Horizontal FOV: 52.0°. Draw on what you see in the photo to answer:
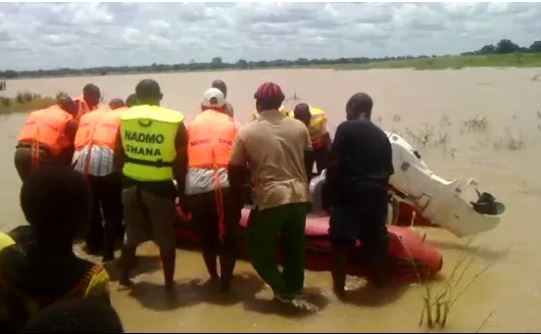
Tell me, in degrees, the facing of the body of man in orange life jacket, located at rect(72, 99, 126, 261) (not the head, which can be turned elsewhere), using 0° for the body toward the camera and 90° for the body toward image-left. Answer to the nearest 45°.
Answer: approximately 225°

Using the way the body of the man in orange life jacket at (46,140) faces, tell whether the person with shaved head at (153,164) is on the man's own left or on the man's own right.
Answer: on the man's own right

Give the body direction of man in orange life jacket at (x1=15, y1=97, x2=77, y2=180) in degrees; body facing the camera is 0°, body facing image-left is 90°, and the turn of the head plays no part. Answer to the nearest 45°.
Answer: approximately 225°

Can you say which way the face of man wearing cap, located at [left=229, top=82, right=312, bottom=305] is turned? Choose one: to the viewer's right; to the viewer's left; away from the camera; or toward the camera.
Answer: away from the camera

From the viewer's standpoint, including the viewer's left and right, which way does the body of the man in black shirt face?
facing away from the viewer

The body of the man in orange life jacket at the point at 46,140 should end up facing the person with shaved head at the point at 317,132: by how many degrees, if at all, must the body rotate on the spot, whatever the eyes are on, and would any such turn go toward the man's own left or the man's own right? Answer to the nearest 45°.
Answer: approximately 45° to the man's own right

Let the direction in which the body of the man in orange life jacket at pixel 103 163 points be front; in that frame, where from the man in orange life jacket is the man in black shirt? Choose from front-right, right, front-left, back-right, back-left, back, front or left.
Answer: right

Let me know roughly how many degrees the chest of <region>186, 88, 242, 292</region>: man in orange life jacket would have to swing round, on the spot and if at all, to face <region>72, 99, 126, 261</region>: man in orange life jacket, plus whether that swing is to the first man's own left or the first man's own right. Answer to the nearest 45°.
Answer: approximately 45° to the first man's own left

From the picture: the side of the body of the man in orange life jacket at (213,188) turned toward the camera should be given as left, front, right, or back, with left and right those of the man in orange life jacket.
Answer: back
